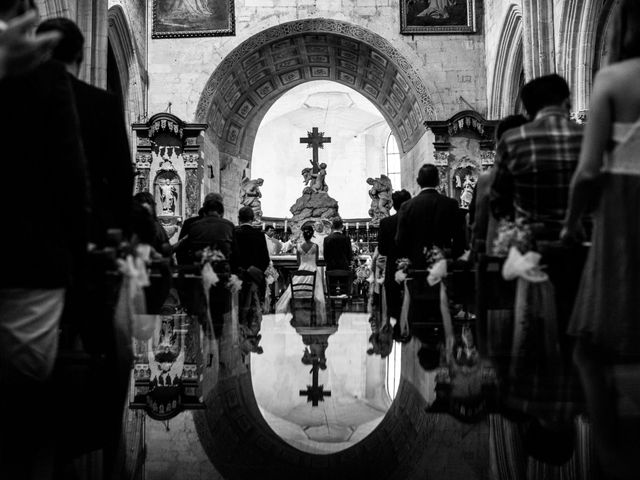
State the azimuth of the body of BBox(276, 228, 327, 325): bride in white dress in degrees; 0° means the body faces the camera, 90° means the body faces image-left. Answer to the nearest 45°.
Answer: approximately 180°

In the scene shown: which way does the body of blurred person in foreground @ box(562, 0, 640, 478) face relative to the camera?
away from the camera

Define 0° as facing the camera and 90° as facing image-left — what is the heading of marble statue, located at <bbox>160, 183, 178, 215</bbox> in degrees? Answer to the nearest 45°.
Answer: approximately 0°

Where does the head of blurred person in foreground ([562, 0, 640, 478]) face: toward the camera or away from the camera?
away from the camera

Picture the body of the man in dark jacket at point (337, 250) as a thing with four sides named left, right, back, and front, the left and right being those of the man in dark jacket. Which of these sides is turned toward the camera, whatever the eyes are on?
back

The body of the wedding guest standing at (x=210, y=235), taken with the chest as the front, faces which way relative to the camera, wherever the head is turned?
away from the camera

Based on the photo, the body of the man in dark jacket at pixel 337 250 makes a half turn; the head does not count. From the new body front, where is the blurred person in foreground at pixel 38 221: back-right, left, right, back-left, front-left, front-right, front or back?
front

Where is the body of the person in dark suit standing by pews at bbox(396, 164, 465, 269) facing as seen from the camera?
away from the camera
